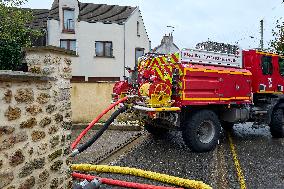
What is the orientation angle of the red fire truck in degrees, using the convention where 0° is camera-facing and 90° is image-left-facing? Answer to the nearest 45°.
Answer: approximately 225°

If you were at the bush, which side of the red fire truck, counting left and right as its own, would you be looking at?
back

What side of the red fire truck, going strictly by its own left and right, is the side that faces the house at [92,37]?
left

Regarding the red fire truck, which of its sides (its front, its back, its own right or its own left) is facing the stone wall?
back

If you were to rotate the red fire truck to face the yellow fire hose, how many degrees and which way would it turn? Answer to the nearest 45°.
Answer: approximately 135° to its right

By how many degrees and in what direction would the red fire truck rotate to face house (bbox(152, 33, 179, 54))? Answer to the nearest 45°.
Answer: approximately 45° to its left

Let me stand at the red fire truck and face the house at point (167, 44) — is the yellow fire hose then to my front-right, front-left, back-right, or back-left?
back-left

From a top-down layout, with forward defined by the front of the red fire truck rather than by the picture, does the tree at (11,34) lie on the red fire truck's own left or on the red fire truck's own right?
on the red fire truck's own left
